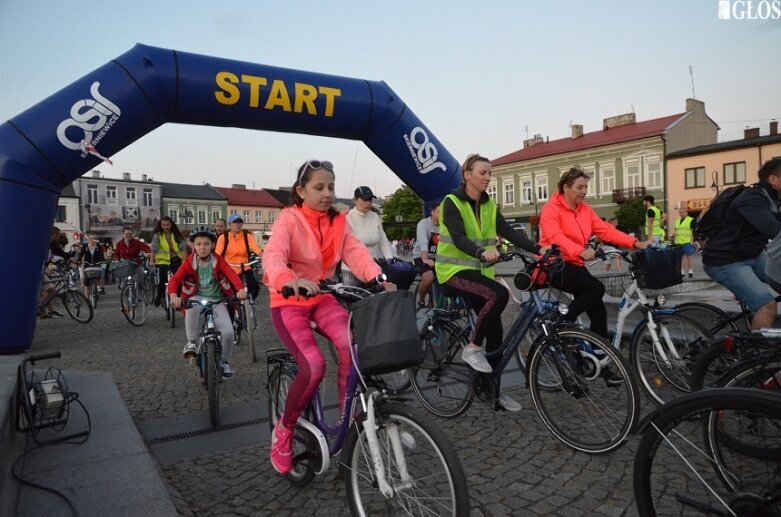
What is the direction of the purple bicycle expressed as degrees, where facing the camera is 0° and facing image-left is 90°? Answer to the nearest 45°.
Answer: approximately 315°

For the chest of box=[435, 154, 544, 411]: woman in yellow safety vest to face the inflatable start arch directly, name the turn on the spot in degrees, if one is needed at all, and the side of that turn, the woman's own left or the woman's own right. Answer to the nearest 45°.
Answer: approximately 180°

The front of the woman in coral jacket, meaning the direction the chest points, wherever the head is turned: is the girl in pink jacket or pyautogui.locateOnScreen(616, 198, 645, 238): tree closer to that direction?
the girl in pink jacket

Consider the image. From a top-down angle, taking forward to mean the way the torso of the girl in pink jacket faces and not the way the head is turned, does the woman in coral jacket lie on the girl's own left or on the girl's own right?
on the girl's own left

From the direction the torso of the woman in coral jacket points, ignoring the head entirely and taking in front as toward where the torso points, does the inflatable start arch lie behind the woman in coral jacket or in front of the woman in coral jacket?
behind

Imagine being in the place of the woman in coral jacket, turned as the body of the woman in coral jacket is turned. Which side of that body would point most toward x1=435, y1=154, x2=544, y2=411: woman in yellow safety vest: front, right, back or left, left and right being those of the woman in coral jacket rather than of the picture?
right

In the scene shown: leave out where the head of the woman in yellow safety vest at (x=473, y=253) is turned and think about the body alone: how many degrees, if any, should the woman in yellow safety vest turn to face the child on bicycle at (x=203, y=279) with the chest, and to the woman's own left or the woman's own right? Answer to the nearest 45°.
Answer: approximately 135° to the woman's own right
